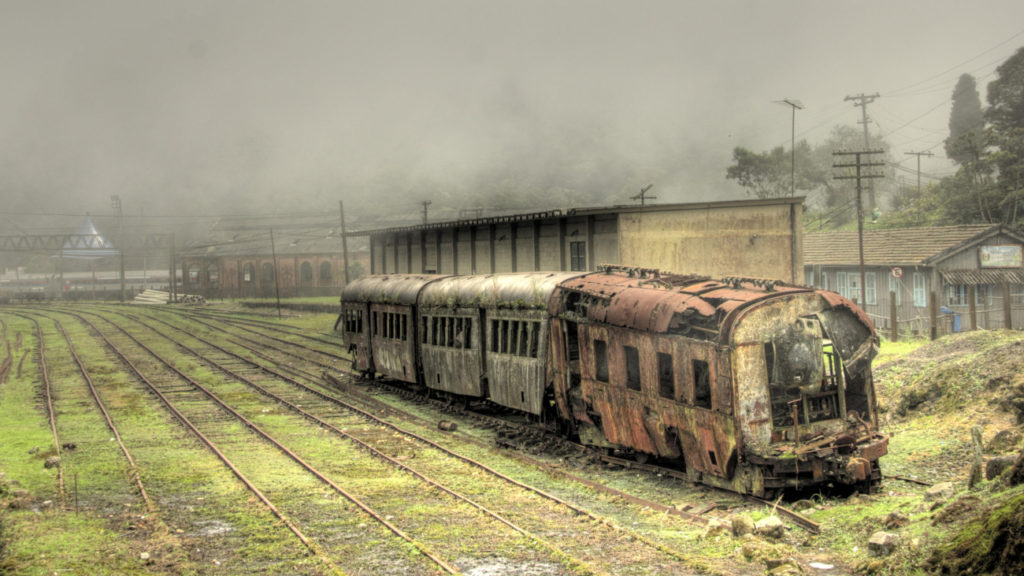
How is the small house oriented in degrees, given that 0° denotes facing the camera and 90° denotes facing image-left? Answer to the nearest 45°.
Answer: approximately 315°

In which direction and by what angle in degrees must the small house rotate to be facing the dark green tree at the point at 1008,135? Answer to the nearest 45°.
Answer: approximately 135° to its left

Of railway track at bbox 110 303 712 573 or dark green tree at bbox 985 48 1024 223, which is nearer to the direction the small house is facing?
the railway track

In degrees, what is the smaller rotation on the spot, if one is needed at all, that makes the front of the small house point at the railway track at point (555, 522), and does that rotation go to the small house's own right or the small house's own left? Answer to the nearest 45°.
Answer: approximately 45° to the small house's own right
